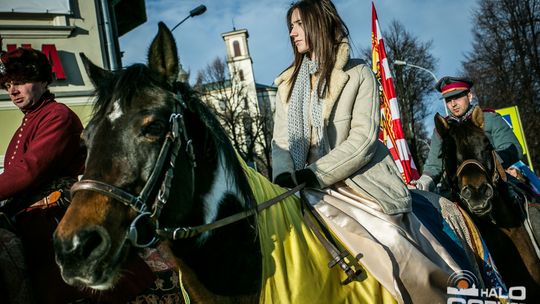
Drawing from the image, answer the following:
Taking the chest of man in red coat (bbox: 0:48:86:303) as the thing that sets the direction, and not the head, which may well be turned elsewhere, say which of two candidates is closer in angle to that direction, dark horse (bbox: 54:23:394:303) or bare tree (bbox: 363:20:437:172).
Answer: the dark horse

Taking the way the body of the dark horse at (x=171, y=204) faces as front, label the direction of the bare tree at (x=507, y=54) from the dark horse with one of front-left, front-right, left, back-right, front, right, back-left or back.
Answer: back

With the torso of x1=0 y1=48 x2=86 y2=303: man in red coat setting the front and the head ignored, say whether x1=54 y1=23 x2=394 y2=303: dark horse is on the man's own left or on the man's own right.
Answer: on the man's own left

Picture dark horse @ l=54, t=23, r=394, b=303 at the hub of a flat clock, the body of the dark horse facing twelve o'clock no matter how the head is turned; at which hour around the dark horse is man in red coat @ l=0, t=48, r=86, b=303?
The man in red coat is roughly at 3 o'clock from the dark horse.

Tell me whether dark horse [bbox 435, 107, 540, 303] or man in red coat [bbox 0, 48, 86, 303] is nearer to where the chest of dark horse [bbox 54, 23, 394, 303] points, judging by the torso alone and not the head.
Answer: the man in red coat

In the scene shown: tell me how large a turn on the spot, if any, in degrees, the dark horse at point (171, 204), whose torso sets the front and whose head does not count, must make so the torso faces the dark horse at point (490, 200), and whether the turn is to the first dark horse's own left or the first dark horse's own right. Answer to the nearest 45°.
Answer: approximately 180°

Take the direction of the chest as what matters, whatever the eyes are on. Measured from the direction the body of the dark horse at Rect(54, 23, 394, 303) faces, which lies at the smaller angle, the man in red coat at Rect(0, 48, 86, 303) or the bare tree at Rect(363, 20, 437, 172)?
the man in red coat

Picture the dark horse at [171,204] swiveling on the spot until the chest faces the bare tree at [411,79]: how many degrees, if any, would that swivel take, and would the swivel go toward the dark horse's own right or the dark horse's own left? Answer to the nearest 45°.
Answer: approximately 180°
